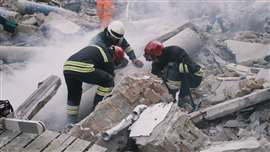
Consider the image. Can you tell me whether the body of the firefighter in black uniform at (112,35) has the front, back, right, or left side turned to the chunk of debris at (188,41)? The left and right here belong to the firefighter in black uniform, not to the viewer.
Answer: left

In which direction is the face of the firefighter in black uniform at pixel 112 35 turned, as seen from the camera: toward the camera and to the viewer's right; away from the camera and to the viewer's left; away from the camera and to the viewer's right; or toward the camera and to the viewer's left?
toward the camera and to the viewer's right

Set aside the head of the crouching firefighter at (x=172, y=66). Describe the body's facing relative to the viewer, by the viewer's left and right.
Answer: facing to the left of the viewer

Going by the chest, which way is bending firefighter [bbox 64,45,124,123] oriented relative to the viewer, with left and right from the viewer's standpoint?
facing to the right of the viewer

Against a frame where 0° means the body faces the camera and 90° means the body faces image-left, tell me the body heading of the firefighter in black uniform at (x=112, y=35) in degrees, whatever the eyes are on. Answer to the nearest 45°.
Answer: approximately 315°

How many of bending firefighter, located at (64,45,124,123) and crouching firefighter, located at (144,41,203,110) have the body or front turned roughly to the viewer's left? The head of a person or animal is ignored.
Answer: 1

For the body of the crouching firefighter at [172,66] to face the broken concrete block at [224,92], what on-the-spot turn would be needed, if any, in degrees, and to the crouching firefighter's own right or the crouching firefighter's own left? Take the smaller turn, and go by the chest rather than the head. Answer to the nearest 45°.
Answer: approximately 180°

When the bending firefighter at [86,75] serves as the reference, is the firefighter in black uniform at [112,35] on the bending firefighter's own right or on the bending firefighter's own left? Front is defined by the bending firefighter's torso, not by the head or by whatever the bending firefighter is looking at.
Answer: on the bending firefighter's own left

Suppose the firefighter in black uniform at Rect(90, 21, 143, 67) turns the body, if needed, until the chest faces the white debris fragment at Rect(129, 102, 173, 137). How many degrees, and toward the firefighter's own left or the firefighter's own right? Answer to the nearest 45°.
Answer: approximately 45° to the firefighter's own right
